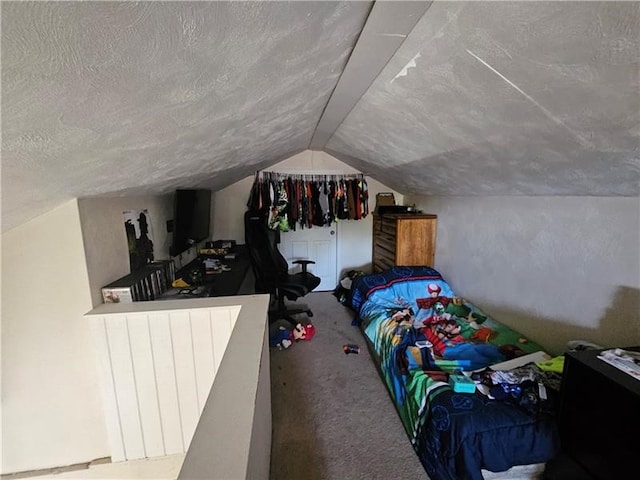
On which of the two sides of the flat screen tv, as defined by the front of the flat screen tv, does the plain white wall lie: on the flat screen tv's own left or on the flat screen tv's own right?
on the flat screen tv's own right

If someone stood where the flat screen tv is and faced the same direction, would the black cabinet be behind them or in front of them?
in front

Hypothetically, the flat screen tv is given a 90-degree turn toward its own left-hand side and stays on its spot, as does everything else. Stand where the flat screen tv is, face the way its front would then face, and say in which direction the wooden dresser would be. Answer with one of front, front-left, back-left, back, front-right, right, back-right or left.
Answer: front-right

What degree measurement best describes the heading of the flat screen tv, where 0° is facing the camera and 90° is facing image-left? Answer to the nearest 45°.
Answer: approximately 315°

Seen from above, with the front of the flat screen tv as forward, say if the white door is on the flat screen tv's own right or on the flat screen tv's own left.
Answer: on the flat screen tv's own left

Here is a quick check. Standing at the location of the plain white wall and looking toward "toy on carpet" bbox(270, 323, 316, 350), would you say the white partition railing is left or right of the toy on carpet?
right
